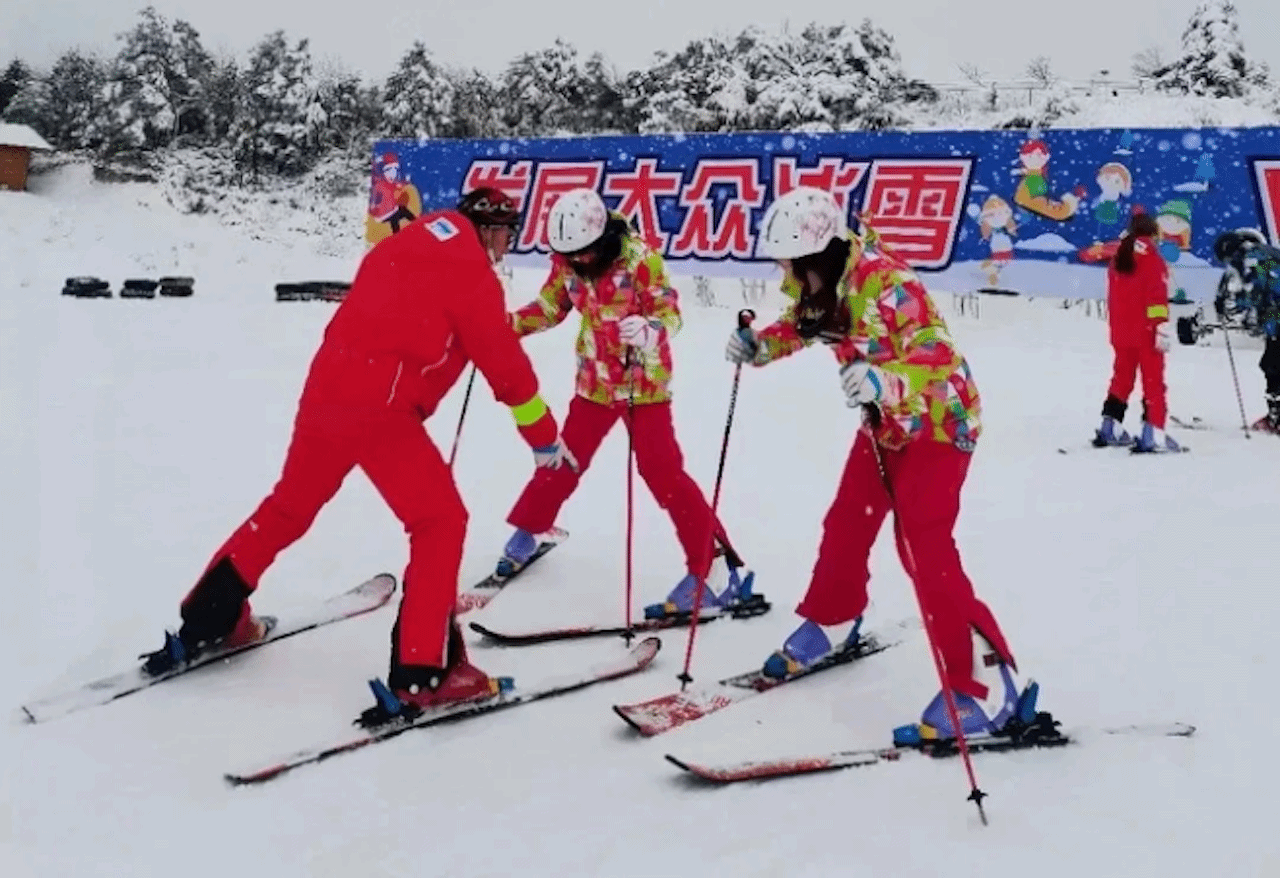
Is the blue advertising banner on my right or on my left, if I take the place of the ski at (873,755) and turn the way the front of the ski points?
on my right

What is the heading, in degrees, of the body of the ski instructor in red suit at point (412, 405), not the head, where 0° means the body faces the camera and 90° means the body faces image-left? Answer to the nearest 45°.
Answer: approximately 270°

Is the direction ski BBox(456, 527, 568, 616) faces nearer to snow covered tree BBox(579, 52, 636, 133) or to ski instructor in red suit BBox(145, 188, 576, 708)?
the ski instructor in red suit

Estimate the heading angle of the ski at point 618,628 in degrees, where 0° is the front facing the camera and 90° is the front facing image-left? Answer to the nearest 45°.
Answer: approximately 90°

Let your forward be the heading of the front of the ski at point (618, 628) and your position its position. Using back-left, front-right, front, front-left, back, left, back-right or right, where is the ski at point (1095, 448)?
back-right

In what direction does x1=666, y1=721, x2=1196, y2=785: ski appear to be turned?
to the viewer's left

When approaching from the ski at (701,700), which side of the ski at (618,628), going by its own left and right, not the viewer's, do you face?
left

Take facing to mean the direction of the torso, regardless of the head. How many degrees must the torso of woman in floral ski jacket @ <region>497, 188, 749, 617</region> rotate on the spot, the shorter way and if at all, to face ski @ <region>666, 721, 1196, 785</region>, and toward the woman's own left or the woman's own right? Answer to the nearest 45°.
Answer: approximately 45° to the woman's own left

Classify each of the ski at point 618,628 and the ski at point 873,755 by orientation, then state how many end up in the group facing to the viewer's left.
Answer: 2

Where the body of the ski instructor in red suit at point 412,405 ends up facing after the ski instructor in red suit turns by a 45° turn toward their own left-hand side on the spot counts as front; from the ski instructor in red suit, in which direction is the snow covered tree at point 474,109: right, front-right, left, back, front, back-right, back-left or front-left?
front-left
